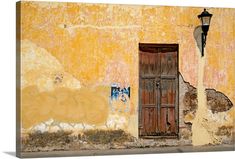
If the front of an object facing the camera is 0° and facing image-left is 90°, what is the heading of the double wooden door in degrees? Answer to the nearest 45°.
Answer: approximately 0°
